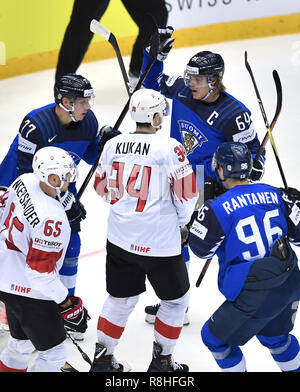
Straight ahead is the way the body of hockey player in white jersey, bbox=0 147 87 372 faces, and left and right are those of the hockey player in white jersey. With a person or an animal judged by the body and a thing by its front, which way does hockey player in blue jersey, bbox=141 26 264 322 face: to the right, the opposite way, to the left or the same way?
the opposite way

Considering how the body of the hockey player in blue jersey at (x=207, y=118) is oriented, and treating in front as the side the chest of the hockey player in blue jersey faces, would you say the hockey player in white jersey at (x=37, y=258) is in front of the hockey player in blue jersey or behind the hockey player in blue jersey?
in front

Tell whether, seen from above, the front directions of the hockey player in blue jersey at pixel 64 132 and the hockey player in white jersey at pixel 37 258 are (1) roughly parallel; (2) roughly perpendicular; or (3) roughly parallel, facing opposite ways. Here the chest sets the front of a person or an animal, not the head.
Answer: roughly perpendicular

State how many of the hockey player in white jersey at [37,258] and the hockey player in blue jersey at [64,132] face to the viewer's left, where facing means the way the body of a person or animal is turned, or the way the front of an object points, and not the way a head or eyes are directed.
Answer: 0

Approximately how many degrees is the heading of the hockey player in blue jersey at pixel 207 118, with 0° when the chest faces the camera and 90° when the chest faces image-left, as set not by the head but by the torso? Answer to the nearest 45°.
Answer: approximately 45°

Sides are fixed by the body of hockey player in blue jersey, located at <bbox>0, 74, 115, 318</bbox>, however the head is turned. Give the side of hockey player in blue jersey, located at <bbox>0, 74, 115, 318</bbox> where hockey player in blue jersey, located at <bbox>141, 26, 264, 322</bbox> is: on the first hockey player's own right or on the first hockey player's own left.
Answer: on the first hockey player's own left

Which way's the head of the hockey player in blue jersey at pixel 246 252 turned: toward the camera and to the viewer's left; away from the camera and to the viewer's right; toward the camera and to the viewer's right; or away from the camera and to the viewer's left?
away from the camera and to the viewer's left

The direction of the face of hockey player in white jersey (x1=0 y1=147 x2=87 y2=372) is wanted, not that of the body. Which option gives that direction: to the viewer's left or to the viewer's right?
to the viewer's right

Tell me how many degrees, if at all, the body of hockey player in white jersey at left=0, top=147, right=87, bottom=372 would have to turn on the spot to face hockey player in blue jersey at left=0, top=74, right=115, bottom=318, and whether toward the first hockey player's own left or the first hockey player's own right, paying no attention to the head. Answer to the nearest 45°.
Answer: approximately 45° to the first hockey player's own left

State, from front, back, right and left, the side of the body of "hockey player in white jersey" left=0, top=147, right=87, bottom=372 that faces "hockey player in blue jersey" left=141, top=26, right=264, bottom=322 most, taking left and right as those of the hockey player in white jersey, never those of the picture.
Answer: front

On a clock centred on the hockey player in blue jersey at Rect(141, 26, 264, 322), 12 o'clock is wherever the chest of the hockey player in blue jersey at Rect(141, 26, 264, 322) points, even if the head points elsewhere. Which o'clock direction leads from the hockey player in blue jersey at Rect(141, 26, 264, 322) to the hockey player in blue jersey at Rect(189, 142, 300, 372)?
the hockey player in blue jersey at Rect(189, 142, 300, 372) is roughly at 10 o'clock from the hockey player in blue jersey at Rect(141, 26, 264, 322).

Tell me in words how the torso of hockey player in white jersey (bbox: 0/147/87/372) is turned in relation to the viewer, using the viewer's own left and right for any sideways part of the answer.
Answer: facing away from the viewer and to the right of the viewer
